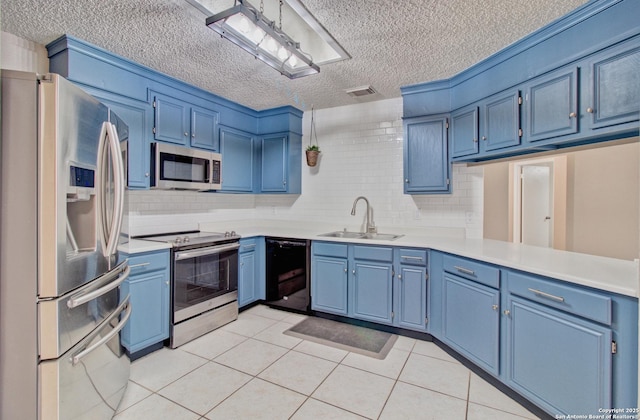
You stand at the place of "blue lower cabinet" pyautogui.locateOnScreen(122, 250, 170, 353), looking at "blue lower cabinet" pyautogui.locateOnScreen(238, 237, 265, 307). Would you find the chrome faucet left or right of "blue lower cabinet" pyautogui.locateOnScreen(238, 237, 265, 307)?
right

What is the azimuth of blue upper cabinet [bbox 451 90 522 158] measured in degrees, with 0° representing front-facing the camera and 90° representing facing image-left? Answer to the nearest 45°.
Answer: approximately 45°

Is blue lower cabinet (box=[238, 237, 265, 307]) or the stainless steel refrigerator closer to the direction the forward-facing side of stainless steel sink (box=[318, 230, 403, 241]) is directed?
the stainless steel refrigerator

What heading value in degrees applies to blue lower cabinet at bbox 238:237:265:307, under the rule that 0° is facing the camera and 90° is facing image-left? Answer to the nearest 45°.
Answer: approximately 315°

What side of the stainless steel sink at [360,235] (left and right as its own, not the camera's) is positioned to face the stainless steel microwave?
right

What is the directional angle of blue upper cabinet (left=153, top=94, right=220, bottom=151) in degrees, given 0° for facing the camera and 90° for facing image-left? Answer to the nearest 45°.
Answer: approximately 315°

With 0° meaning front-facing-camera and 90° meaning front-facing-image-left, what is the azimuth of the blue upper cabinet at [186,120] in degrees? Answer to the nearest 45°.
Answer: approximately 315°
